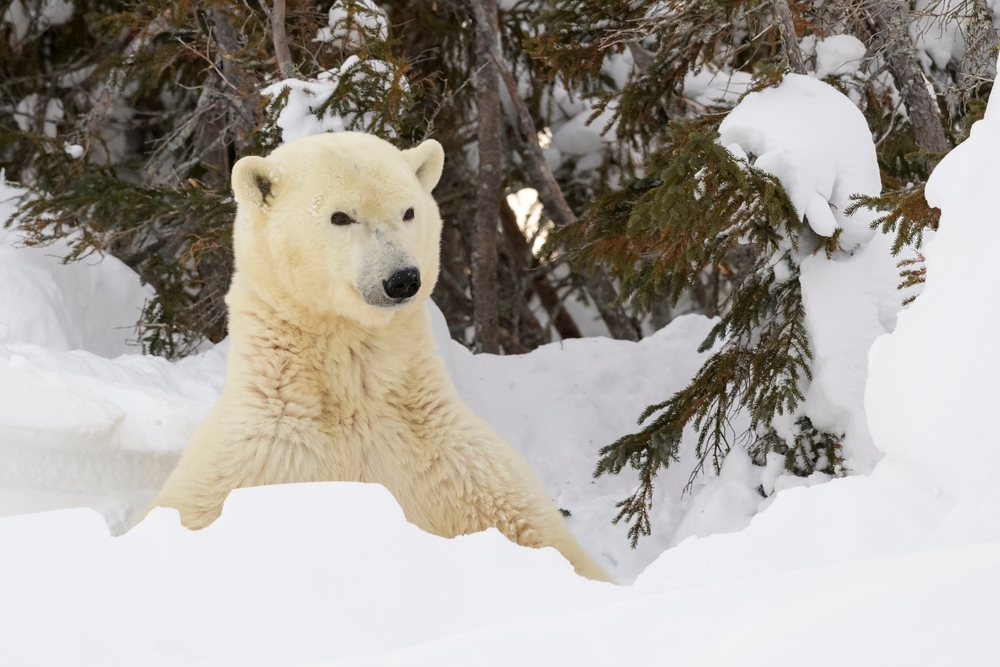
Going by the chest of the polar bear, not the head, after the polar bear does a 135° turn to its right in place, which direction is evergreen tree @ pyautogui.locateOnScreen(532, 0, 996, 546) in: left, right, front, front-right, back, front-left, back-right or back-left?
right

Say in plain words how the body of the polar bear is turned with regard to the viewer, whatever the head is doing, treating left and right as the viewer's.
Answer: facing the viewer

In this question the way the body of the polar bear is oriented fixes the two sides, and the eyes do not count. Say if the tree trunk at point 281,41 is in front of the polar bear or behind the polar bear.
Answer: behind

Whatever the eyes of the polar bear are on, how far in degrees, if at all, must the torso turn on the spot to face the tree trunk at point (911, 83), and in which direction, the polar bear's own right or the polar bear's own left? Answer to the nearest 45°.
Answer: approximately 135° to the polar bear's own left

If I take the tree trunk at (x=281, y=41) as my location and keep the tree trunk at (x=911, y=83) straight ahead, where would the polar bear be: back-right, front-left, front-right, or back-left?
front-right

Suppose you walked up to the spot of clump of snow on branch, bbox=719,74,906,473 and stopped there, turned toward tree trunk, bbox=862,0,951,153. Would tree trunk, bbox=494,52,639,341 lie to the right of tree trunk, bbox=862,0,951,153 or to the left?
left

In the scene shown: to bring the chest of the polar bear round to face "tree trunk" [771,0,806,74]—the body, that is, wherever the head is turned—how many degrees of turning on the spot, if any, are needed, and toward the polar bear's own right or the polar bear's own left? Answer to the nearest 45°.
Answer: approximately 135° to the polar bear's own left

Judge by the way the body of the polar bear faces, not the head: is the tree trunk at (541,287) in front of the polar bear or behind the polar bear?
behind

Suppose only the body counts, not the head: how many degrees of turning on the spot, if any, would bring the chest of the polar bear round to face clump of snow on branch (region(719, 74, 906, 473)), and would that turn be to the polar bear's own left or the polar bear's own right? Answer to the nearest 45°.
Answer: approximately 135° to the polar bear's own left

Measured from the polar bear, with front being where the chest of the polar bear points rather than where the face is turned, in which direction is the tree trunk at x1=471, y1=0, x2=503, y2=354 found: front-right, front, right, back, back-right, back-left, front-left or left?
back

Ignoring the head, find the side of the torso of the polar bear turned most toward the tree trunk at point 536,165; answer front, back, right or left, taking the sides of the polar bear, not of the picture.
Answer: back
